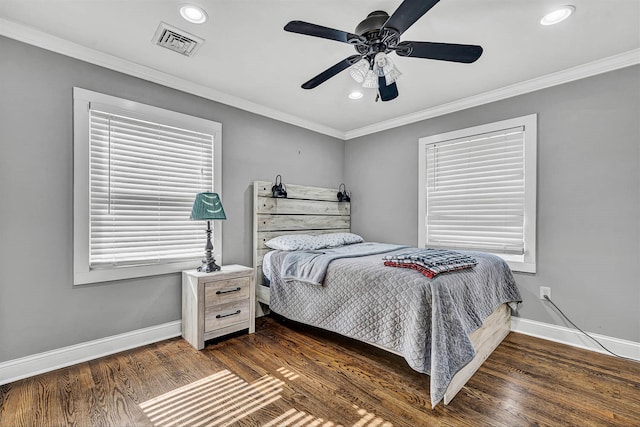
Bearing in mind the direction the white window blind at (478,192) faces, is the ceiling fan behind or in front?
in front

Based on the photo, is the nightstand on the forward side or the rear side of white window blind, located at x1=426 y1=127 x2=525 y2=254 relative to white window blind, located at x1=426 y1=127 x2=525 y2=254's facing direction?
on the forward side

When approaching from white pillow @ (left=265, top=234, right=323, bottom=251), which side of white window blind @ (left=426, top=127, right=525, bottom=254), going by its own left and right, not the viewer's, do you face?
front

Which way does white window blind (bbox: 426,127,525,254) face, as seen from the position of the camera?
facing the viewer and to the left of the viewer

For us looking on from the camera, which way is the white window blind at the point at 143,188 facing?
facing the viewer and to the right of the viewer

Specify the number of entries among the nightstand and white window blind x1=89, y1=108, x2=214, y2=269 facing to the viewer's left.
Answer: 0

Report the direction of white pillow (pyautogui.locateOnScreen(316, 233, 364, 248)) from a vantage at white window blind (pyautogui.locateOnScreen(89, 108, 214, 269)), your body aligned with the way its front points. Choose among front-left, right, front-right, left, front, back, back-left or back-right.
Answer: front-left

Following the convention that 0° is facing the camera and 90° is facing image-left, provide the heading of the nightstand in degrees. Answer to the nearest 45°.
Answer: approximately 315°
